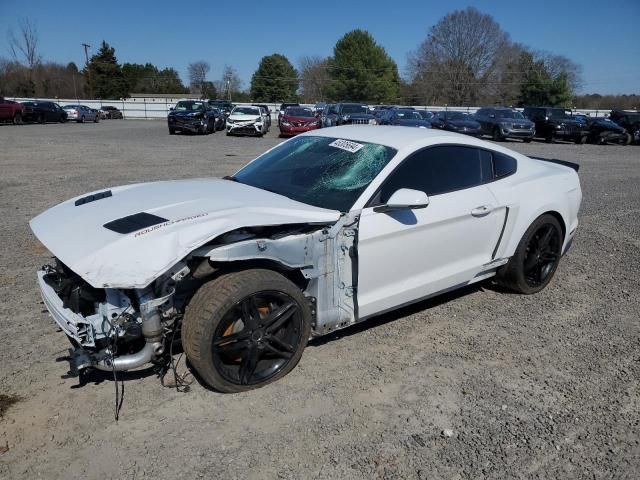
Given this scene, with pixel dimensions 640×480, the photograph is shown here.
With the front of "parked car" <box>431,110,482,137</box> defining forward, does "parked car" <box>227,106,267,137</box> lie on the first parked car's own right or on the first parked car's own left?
on the first parked car's own right

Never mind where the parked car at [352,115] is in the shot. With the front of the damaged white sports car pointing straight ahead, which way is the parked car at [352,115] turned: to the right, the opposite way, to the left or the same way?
to the left

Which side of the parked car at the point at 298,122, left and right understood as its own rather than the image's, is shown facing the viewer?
front

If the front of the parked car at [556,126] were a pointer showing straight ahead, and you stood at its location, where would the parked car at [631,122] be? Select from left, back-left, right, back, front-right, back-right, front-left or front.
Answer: left

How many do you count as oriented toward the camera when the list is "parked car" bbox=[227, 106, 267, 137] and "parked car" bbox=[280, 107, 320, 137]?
2

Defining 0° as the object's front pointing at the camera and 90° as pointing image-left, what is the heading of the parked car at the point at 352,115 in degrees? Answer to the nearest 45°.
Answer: approximately 315°

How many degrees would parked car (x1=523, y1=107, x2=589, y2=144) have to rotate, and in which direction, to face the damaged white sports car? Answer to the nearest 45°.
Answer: approximately 45° to its right

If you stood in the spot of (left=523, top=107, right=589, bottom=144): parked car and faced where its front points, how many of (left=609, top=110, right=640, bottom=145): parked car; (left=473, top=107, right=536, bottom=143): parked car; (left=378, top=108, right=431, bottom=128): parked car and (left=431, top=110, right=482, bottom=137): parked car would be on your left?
1

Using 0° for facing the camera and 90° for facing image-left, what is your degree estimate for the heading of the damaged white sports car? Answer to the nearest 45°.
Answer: approximately 45°

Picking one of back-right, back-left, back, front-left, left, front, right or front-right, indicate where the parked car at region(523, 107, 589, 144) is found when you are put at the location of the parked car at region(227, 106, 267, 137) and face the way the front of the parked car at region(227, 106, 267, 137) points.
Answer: left

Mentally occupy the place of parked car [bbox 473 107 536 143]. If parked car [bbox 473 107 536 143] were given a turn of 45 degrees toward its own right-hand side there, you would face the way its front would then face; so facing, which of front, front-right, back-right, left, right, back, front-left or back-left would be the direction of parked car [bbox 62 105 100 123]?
right

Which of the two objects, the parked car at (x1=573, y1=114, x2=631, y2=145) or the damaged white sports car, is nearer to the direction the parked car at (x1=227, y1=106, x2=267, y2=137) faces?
the damaged white sports car

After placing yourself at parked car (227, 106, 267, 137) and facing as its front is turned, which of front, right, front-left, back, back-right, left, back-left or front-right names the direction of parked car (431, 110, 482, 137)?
left

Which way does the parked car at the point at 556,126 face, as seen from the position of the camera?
facing the viewer and to the right of the viewer

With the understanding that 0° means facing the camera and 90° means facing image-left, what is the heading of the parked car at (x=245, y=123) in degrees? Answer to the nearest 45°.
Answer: approximately 0°
